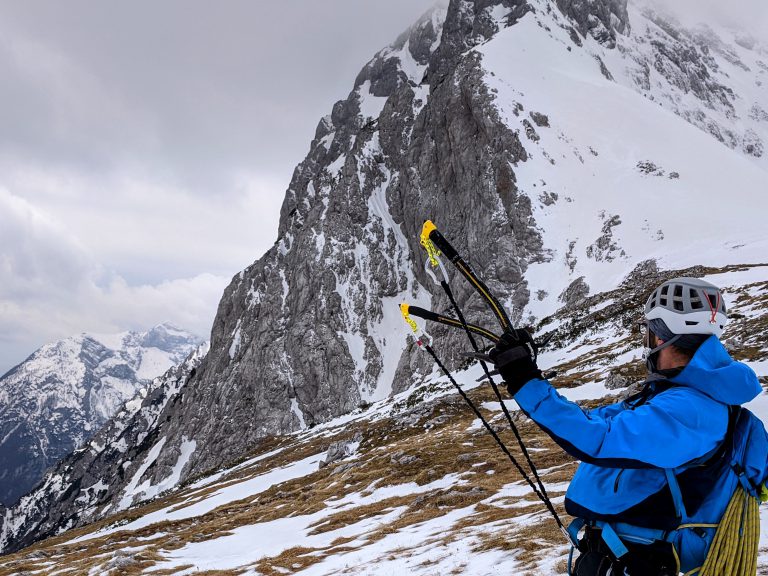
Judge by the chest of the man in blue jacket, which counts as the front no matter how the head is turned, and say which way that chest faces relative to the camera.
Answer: to the viewer's left

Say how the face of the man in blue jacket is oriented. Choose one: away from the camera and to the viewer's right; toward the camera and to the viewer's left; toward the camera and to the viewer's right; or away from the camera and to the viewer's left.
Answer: away from the camera and to the viewer's left
